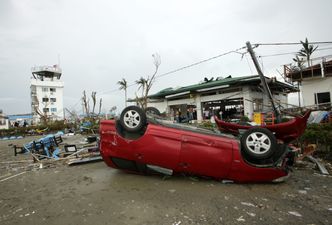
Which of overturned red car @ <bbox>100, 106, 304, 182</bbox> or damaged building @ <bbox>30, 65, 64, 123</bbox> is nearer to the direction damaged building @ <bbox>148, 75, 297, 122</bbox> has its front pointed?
the overturned red car

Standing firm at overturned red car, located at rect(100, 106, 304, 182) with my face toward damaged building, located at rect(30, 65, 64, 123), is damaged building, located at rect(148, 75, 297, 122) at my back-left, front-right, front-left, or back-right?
front-right

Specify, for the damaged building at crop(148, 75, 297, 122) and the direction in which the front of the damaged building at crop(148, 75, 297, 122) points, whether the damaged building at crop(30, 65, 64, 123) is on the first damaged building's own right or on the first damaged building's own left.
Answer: on the first damaged building's own right

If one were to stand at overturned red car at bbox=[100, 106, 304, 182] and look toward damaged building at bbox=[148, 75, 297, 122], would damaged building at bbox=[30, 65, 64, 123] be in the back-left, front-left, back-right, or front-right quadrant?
front-left

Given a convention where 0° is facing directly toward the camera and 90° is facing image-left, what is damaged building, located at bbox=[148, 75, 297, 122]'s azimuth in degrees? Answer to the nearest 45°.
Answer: approximately 45°

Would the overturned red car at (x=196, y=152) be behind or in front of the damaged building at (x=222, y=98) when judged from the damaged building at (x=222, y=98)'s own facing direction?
in front
